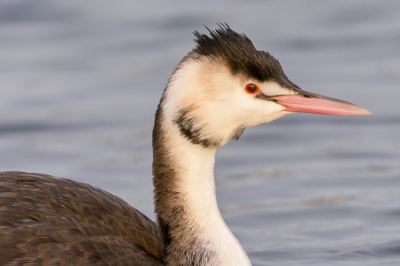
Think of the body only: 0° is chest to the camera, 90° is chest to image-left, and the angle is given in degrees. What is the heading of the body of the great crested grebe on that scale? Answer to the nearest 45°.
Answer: approximately 270°
